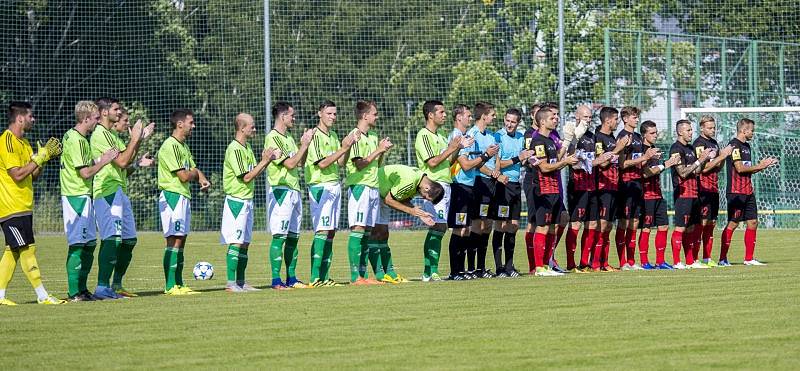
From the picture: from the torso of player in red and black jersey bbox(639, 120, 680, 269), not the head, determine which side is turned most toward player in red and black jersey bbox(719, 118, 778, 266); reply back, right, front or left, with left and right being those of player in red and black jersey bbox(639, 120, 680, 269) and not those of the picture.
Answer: left

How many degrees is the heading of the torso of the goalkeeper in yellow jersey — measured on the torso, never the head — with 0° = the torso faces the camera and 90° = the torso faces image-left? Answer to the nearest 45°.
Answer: approximately 270°

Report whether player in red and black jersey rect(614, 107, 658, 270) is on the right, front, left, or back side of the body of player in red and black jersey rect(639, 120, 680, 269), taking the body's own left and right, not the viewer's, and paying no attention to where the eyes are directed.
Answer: right

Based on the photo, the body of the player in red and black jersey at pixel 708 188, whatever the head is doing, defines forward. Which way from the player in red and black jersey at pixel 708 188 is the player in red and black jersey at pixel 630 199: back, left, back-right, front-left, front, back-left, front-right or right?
right

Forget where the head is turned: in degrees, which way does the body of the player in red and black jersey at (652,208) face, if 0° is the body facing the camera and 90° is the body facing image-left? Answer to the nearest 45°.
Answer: approximately 315°

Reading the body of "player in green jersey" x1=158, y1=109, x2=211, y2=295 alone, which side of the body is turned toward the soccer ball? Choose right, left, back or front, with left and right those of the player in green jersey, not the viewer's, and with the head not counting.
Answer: left

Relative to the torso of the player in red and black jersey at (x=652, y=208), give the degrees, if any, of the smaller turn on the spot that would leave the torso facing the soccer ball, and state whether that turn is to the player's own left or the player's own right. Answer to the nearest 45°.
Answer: approximately 90° to the player's own right

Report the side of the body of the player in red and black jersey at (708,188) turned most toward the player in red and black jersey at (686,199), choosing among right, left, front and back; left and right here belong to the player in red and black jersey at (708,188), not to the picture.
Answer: right
